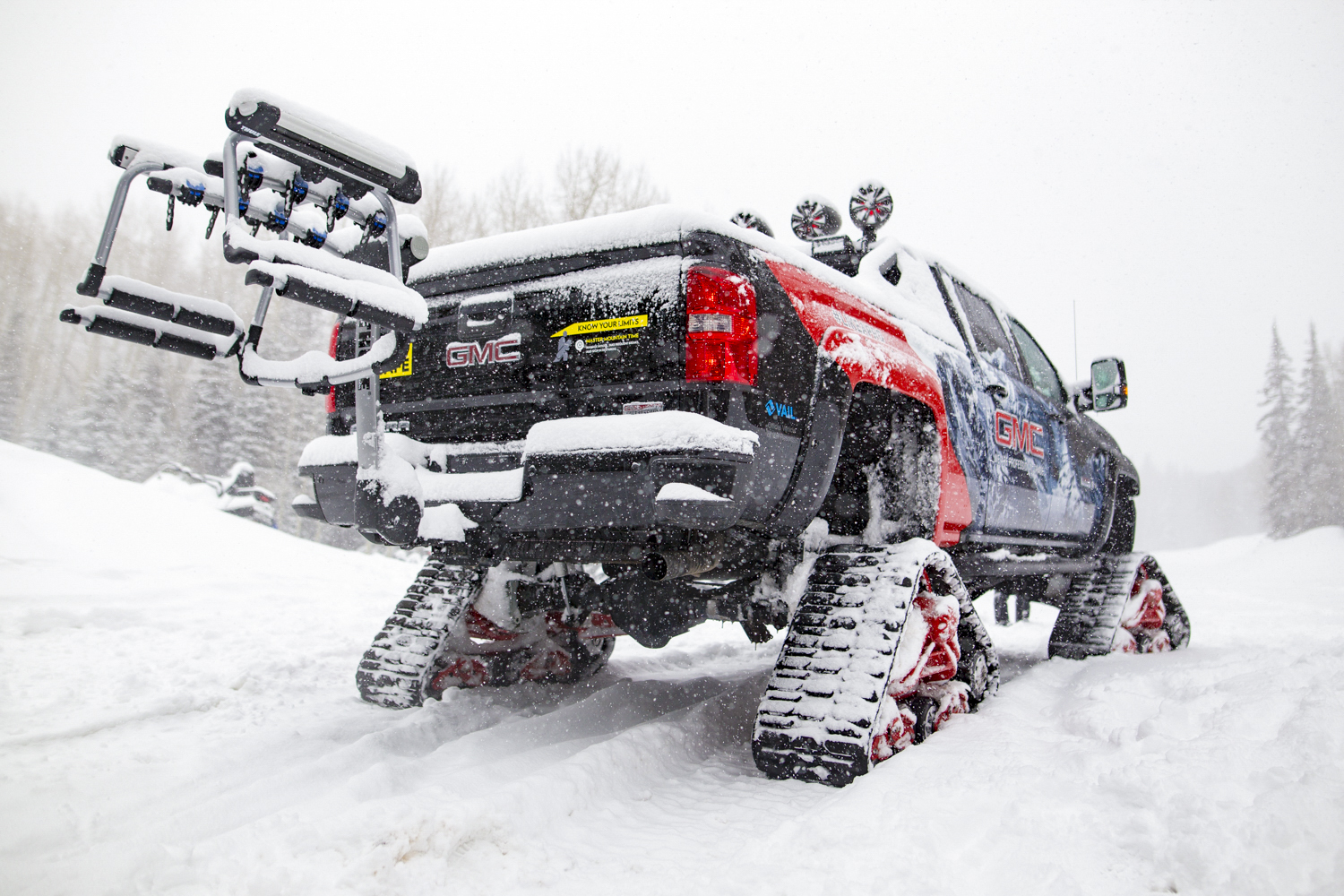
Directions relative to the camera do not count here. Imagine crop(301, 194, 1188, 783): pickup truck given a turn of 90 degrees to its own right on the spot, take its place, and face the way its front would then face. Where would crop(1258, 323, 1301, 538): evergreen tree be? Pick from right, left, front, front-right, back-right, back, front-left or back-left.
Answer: left

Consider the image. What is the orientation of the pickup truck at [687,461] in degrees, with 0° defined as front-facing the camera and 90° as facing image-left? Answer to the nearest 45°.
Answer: approximately 225°

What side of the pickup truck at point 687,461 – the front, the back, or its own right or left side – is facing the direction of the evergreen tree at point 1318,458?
front
